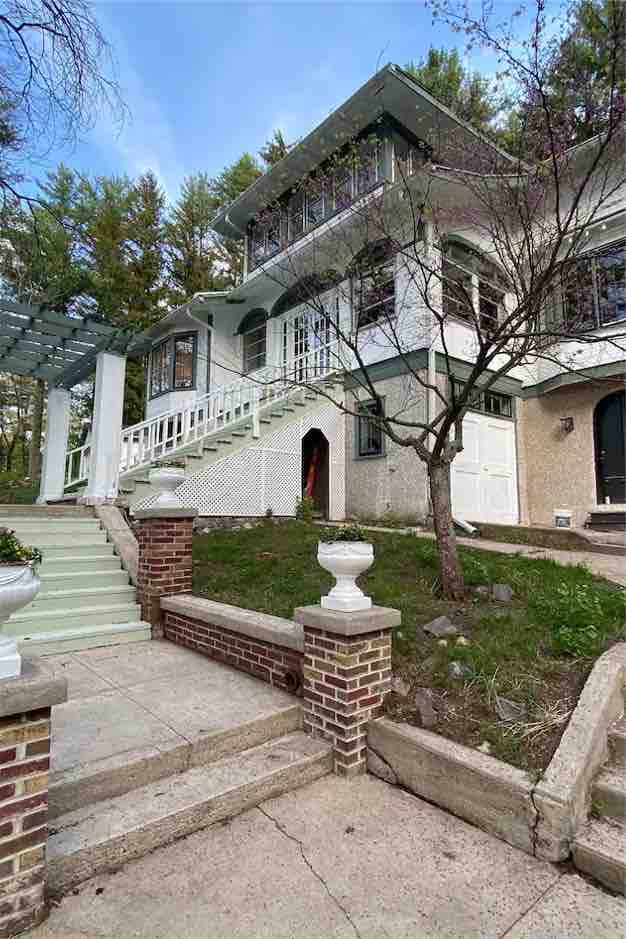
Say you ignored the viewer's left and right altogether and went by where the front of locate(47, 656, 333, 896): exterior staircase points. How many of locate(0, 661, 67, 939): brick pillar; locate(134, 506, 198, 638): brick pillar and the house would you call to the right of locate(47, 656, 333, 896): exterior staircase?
1

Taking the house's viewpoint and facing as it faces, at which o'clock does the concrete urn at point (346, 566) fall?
The concrete urn is roughly at 11 o'clock from the house.

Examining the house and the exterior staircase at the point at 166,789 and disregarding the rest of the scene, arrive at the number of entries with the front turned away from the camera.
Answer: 0

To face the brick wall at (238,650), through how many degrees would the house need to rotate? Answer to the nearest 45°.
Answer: approximately 45° to its left

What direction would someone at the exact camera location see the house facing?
facing the viewer and to the left of the viewer

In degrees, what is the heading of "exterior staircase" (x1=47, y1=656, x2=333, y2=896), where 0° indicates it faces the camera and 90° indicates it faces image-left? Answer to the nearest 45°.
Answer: approximately 315°

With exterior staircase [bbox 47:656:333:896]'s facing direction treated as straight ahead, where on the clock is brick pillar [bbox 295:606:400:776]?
The brick pillar is roughly at 10 o'clock from the exterior staircase.
